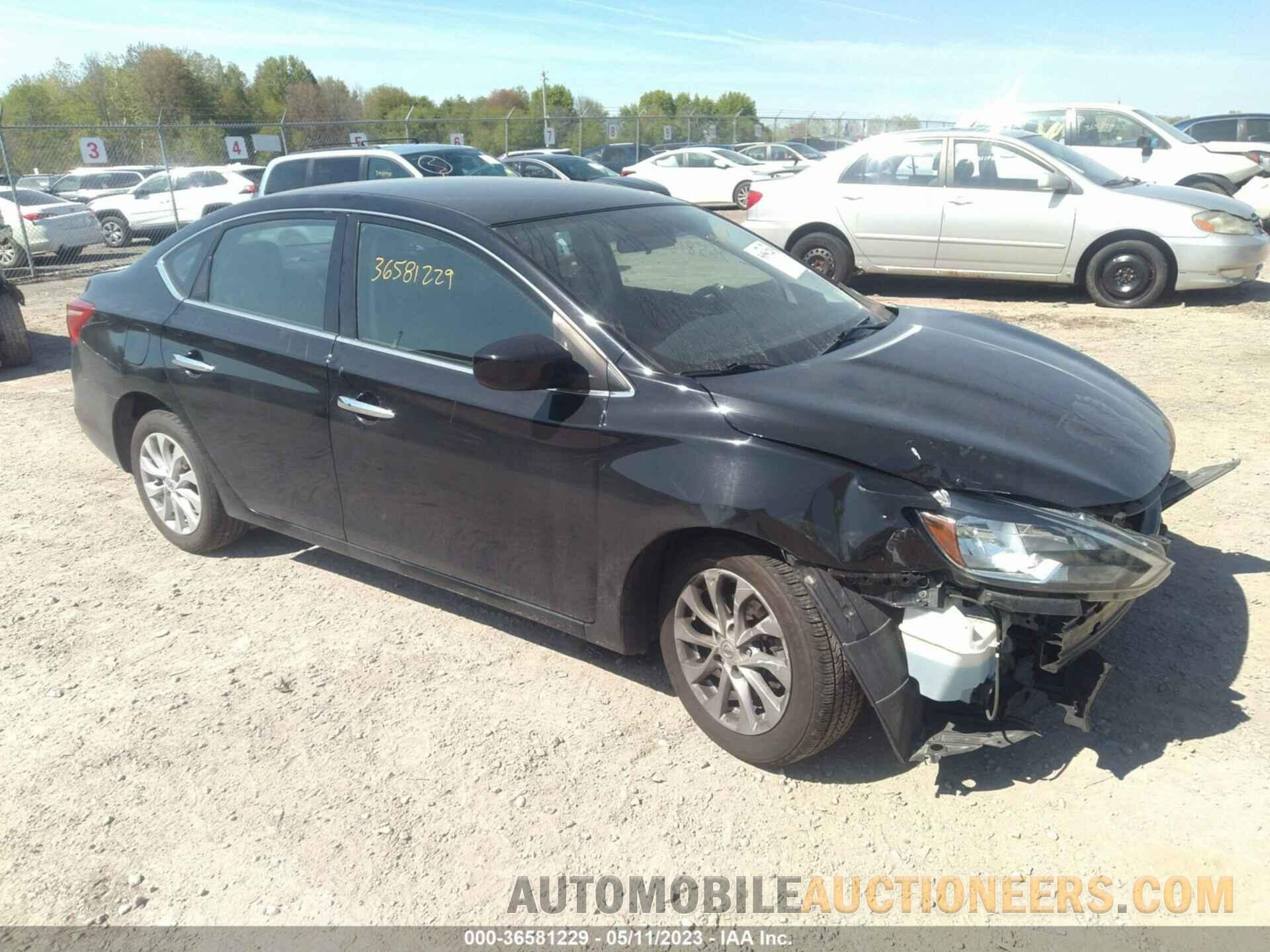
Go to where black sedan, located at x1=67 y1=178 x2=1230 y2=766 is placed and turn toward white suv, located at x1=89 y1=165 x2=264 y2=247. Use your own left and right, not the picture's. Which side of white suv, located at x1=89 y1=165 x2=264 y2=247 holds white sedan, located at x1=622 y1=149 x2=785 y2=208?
right

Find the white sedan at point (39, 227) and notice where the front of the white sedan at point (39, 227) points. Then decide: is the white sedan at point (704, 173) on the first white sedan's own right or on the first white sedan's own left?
on the first white sedan's own right

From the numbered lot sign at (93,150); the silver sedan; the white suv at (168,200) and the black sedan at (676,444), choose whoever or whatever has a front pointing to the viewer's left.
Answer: the white suv

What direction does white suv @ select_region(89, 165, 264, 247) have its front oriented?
to the viewer's left

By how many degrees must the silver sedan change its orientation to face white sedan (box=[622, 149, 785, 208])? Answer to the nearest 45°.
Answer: approximately 135° to its left

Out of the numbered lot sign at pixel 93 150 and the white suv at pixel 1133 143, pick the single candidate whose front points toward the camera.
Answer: the numbered lot sign

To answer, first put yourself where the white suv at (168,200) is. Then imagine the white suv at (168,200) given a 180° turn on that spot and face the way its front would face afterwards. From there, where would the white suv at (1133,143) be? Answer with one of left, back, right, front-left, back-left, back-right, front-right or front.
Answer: front-right

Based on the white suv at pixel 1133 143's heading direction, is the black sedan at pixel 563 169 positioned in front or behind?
behind

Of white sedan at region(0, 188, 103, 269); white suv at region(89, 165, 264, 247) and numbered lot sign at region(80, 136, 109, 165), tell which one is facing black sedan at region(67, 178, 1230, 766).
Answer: the numbered lot sign

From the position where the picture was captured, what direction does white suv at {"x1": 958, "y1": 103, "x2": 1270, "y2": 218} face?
facing to the right of the viewer

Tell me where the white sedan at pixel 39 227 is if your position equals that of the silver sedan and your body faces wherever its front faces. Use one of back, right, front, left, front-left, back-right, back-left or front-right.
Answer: back

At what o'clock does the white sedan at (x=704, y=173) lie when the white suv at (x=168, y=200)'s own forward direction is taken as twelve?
The white sedan is roughly at 6 o'clock from the white suv.

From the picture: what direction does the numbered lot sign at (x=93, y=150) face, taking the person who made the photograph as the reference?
facing the viewer

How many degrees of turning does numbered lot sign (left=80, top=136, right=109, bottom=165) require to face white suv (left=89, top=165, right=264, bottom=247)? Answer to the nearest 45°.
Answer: approximately 90° to its left

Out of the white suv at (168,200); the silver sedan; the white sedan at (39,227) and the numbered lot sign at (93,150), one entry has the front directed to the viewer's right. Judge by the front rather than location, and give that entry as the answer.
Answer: the silver sedan

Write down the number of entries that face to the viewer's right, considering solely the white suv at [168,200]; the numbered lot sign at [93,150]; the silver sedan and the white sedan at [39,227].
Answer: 1

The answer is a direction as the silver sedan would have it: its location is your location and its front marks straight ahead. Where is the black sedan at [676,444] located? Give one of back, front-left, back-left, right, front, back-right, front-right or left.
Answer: right

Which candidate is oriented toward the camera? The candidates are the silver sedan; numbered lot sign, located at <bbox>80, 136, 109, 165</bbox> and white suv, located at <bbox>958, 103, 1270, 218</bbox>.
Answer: the numbered lot sign

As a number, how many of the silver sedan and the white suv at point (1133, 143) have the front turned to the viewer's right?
2
